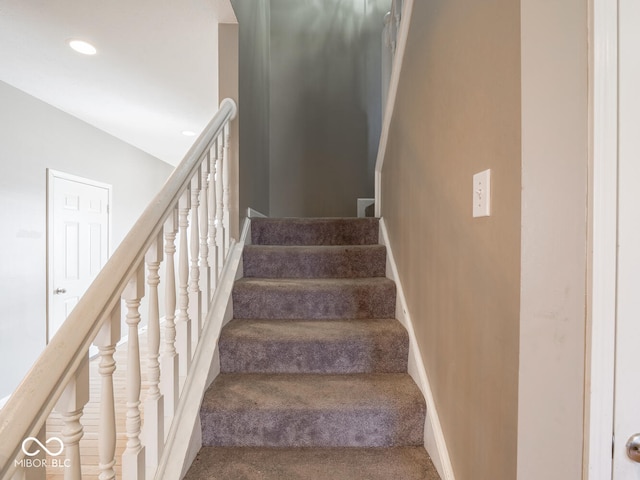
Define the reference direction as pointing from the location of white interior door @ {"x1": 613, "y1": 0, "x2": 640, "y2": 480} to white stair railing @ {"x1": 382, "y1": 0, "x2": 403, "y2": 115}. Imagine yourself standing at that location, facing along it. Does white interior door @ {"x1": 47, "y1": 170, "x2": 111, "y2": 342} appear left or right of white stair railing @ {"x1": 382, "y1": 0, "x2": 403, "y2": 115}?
left

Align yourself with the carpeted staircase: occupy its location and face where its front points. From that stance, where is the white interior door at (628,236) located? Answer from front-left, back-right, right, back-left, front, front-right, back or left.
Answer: front-left

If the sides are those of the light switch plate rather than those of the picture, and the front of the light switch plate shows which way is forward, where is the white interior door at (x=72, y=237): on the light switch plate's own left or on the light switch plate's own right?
on the light switch plate's own right

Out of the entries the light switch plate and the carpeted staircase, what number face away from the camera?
0

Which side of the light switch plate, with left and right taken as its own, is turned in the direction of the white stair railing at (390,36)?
right

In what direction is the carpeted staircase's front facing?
toward the camera

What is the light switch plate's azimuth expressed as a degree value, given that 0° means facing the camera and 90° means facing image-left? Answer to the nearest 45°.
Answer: approximately 45°

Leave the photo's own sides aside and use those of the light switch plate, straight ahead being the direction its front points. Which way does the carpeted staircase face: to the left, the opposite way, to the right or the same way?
to the left
